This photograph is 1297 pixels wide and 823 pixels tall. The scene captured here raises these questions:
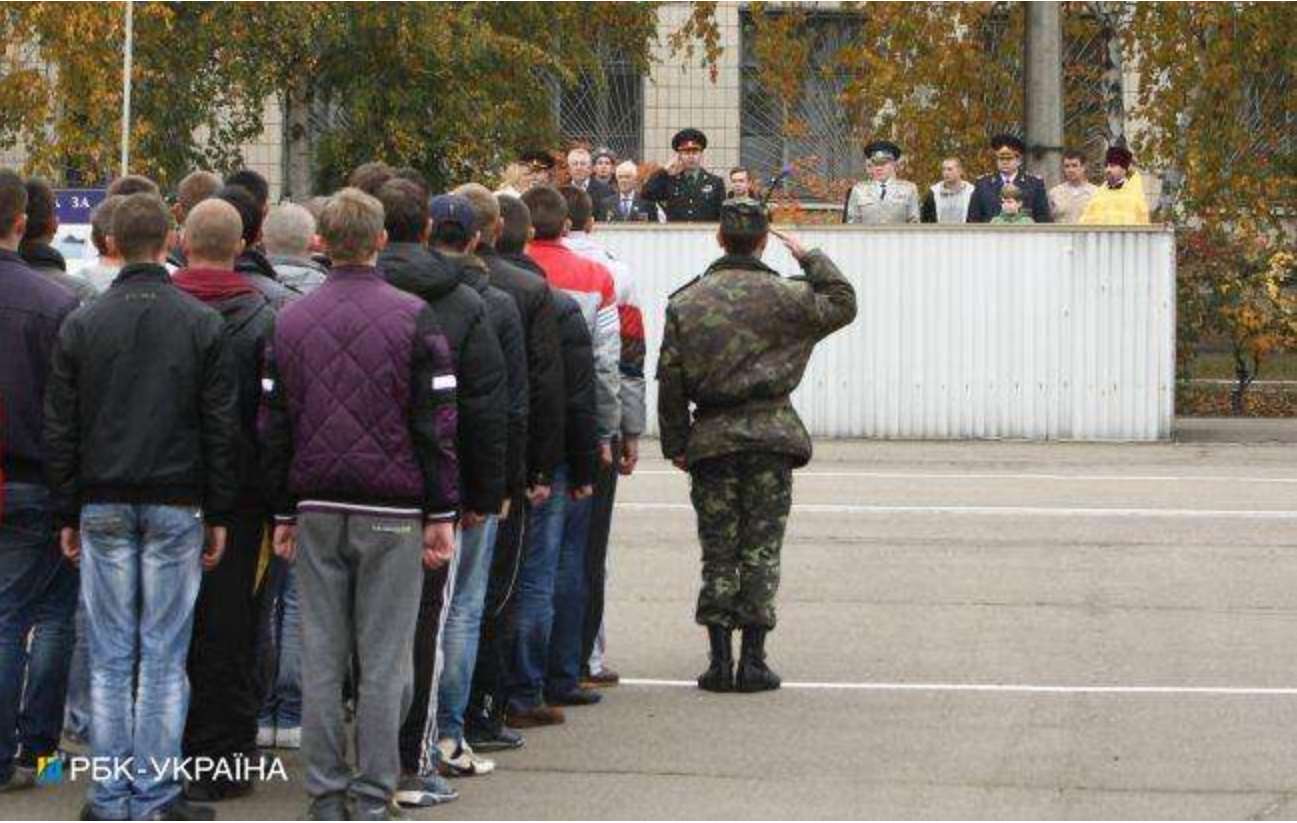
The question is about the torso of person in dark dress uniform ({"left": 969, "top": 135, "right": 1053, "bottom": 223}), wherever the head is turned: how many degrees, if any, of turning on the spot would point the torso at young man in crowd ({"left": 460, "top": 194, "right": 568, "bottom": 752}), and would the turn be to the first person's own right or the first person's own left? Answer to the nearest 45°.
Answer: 0° — they already face them

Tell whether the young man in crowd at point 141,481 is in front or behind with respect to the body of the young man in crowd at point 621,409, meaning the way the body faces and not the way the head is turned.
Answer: behind

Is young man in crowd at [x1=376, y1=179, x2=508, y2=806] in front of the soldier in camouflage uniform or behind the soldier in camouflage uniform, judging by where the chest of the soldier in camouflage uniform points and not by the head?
behind

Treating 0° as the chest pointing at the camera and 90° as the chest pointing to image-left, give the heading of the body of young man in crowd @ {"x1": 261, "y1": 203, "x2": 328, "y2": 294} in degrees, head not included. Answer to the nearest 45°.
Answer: approximately 180°

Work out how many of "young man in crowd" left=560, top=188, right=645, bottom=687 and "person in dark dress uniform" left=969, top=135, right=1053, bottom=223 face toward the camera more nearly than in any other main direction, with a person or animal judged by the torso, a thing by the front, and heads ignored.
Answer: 1

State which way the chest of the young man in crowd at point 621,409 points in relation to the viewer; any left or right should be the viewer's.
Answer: facing away from the viewer and to the right of the viewer

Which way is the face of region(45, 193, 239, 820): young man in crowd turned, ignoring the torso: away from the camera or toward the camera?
away from the camera
